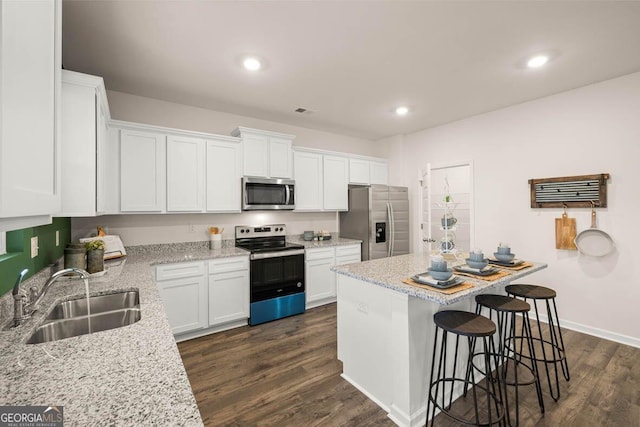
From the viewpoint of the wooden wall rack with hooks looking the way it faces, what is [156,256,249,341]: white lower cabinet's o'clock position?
The white lower cabinet is roughly at 12 o'clock from the wooden wall rack with hooks.

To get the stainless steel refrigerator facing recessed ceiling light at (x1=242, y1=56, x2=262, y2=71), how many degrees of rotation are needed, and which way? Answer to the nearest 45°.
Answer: approximately 90° to its right

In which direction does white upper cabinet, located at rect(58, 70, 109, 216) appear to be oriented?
to the viewer's right

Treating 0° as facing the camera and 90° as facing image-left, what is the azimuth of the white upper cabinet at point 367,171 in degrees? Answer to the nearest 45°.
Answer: approximately 315°

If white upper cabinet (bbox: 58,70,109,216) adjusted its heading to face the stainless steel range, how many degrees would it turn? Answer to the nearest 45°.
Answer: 0° — it already faces it

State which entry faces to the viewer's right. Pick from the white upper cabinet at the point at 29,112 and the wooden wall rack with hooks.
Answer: the white upper cabinet

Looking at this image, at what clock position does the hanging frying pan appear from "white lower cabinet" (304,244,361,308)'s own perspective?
The hanging frying pan is roughly at 11 o'clock from the white lower cabinet.

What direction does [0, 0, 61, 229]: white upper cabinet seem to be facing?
to the viewer's right

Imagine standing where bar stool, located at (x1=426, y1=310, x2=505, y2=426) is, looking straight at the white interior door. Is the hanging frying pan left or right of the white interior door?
right

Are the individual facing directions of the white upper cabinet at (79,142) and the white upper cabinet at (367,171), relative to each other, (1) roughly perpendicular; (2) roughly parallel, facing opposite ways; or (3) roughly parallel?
roughly perpendicular

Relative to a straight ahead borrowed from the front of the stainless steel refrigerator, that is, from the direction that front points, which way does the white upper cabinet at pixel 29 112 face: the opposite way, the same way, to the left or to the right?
to the left

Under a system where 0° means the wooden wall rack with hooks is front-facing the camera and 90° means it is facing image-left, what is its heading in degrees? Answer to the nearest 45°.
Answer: approximately 45°

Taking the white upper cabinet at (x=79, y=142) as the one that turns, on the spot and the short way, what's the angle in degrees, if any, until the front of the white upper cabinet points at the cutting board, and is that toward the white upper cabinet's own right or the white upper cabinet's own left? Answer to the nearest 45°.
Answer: approximately 45° to the white upper cabinet's own right

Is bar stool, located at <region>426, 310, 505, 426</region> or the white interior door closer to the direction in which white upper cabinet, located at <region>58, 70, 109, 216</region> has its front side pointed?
the white interior door
